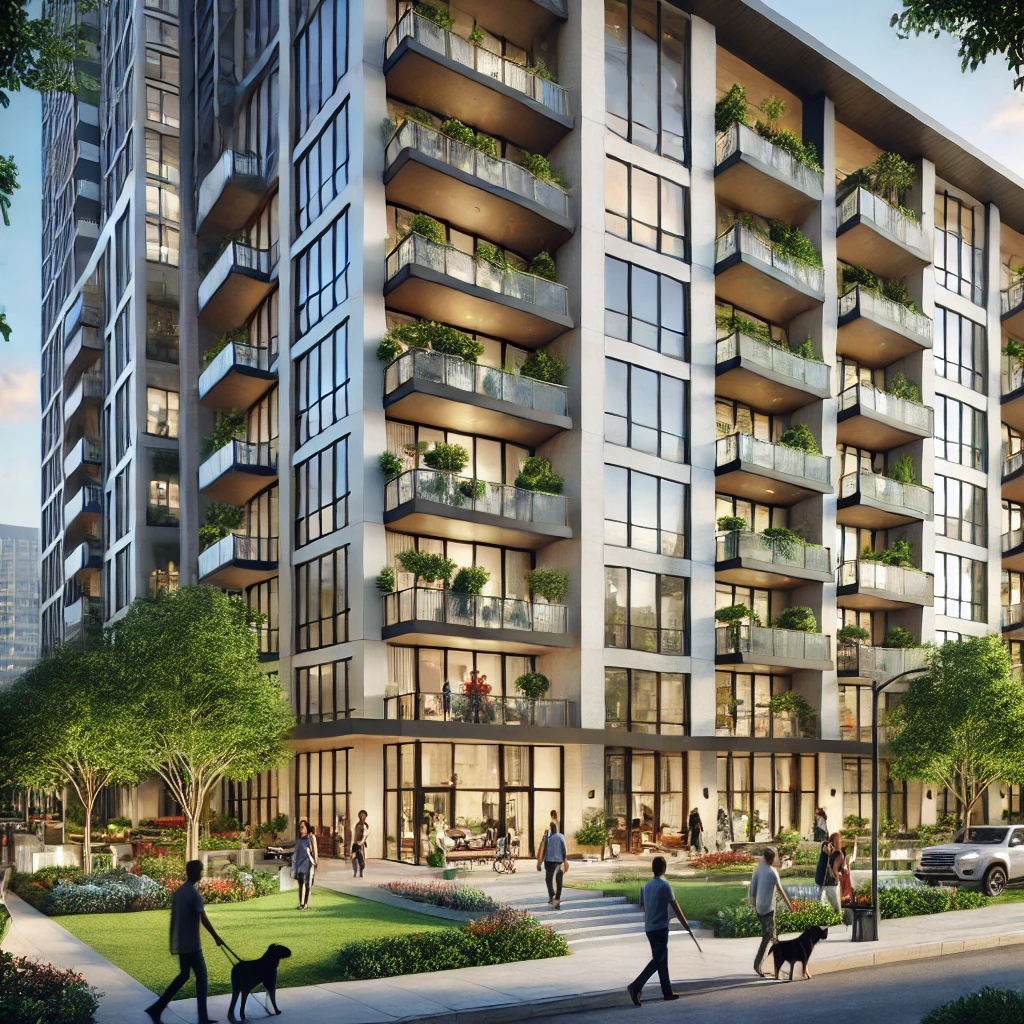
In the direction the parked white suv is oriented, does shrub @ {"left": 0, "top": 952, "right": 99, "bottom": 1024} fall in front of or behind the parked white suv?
in front

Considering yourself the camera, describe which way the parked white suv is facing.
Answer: facing the viewer and to the left of the viewer

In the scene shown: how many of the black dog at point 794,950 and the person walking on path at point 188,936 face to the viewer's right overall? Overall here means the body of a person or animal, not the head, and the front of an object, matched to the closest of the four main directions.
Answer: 2

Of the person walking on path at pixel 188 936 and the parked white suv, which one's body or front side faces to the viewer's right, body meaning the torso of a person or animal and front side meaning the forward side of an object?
the person walking on path

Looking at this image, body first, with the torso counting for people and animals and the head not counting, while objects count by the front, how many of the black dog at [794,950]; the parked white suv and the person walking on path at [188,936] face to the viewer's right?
2

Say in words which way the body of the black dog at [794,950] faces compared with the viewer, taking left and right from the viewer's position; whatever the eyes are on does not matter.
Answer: facing to the right of the viewer

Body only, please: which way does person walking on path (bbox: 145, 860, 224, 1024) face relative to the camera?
to the viewer's right

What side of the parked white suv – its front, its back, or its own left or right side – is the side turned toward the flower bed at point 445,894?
front

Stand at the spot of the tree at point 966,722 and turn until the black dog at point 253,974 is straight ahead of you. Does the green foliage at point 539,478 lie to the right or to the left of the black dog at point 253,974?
right

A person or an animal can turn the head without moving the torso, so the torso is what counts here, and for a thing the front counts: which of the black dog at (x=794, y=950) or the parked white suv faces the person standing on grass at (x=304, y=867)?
the parked white suv

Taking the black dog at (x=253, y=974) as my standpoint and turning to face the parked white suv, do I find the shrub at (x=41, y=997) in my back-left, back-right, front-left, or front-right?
back-left
